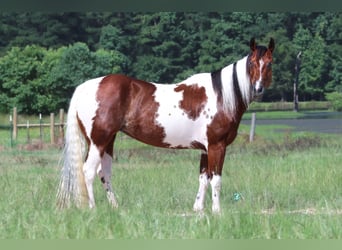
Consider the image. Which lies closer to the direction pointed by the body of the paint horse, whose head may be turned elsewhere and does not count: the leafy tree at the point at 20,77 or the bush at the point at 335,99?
the bush

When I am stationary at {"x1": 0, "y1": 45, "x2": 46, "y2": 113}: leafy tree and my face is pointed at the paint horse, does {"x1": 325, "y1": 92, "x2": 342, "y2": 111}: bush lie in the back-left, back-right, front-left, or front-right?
front-left

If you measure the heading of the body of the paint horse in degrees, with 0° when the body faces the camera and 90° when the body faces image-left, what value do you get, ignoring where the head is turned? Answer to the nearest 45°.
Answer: approximately 270°

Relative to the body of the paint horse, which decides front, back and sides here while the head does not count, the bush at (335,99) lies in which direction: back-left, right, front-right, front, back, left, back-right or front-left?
front-left

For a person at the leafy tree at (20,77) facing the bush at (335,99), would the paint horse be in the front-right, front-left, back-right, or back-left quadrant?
front-right

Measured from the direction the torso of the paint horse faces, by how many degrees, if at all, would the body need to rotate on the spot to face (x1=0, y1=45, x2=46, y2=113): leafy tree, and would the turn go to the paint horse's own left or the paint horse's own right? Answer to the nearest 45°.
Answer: approximately 135° to the paint horse's own left

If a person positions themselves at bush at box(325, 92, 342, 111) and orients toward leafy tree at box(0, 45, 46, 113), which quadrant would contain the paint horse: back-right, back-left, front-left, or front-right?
front-left
